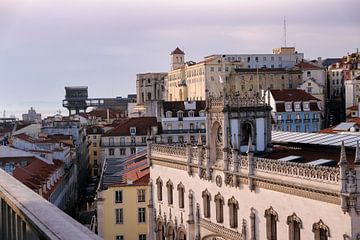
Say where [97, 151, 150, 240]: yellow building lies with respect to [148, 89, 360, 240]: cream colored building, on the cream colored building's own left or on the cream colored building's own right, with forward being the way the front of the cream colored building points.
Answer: on the cream colored building's own right

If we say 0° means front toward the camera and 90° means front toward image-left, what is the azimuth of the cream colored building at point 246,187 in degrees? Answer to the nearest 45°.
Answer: approximately 45°

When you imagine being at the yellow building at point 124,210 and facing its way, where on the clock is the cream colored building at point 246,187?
The cream colored building is roughly at 11 o'clock from the yellow building.
